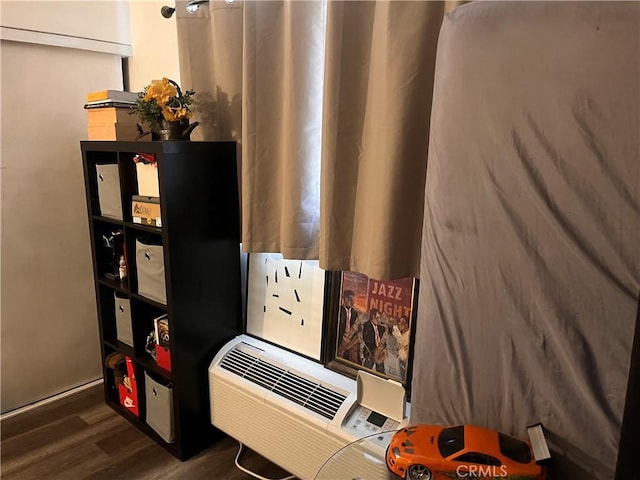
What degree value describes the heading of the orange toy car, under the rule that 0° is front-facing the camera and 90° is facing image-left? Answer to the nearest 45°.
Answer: approximately 90°

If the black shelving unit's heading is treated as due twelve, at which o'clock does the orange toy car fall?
The orange toy car is roughly at 10 o'clock from the black shelving unit.

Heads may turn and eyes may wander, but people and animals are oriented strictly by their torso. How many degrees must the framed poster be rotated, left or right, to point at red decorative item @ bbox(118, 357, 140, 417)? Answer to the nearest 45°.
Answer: approximately 45° to its right

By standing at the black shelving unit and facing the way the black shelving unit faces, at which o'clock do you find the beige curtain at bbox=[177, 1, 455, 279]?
The beige curtain is roughly at 9 o'clock from the black shelving unit.

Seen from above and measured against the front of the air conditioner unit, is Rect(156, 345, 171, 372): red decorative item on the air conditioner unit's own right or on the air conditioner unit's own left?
on the air conditioner unit's own right

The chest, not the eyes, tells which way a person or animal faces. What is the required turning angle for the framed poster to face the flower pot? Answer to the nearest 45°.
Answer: approximately 45° to its right

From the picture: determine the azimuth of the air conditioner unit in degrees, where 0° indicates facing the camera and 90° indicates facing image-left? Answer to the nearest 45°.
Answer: approximately 45°

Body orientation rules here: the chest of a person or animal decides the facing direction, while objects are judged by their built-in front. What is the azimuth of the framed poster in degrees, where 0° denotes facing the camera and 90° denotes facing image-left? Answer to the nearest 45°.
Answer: approximately 45°
